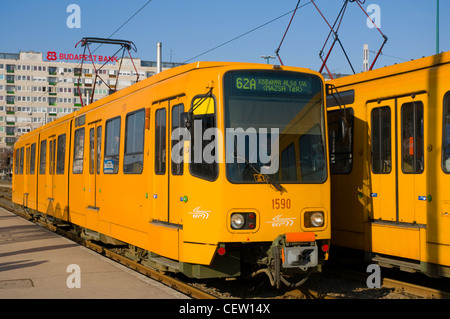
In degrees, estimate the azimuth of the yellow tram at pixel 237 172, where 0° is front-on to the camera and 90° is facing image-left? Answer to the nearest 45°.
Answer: approximately 315°

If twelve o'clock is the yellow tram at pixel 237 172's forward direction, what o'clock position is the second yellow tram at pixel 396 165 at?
The second yellow tram is roughly at 10 o'clock from the yellow tram.
